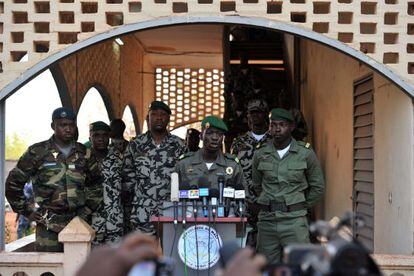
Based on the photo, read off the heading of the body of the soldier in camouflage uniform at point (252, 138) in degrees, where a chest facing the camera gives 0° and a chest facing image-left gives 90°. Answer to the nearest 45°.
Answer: approximately 0°

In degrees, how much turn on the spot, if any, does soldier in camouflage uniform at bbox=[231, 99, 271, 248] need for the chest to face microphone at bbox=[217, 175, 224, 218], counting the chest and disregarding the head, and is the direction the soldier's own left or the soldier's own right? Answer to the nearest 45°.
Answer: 0° — they already face it

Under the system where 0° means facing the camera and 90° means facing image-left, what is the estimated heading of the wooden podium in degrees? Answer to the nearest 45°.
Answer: approximately 0°

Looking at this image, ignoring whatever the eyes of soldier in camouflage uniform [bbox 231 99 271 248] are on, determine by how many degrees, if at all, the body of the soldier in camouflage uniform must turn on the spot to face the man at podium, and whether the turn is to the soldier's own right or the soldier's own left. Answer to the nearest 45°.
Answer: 0° — they already face them

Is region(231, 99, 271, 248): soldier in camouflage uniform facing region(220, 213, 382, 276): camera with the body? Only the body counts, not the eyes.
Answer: yes
